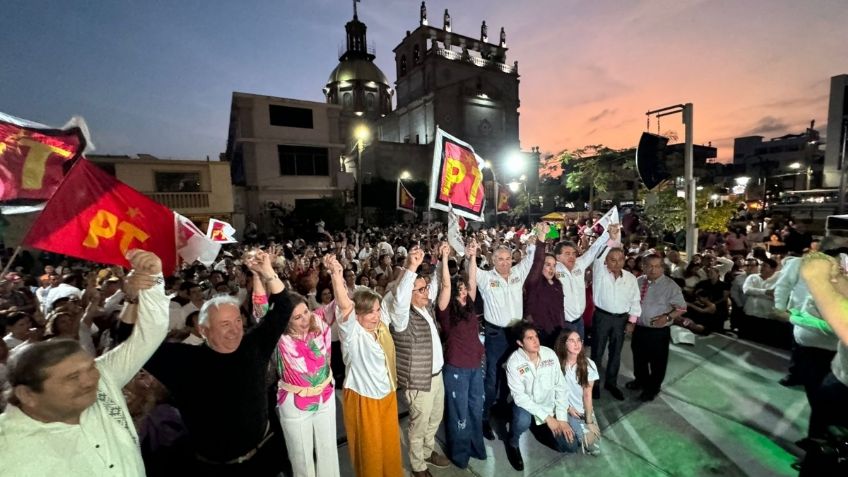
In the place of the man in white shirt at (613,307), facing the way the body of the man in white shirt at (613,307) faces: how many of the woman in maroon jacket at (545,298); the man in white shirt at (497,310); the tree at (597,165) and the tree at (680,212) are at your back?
2

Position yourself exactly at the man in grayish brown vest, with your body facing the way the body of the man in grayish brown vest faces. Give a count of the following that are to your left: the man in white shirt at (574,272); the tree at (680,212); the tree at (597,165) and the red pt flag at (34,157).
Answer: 3

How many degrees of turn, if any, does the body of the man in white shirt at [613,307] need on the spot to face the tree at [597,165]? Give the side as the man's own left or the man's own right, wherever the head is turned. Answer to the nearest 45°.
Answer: approximately 180°

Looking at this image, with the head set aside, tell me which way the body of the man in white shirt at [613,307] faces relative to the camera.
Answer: toward the camera

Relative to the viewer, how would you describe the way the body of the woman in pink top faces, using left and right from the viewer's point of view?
facing the viewer and to the right of the viewer

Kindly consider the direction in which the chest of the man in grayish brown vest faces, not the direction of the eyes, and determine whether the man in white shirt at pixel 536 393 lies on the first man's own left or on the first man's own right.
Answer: on the first man's own left

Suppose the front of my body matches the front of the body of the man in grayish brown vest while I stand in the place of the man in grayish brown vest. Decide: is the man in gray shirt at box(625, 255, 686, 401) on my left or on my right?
on my left

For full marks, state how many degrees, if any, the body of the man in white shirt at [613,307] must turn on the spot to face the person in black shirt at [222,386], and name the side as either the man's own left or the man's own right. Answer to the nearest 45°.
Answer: approximately 45° to the man's own right

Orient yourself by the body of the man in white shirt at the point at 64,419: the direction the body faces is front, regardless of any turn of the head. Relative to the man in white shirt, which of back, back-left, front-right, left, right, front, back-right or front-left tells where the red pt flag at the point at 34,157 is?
back-left

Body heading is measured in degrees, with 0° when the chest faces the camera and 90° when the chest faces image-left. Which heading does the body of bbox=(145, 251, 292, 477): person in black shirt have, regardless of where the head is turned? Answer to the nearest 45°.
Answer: approximately 315°

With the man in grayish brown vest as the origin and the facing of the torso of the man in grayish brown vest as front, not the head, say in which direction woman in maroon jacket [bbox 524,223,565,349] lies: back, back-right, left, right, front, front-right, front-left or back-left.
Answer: left

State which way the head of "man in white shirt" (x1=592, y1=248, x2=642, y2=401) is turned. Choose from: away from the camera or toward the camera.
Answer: toward the camera

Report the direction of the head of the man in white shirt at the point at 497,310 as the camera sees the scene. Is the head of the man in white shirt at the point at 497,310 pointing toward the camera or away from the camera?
toward the camera

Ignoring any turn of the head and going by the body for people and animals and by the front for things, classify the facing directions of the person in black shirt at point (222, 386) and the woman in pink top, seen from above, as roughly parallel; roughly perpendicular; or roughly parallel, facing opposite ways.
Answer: roughly parallel
